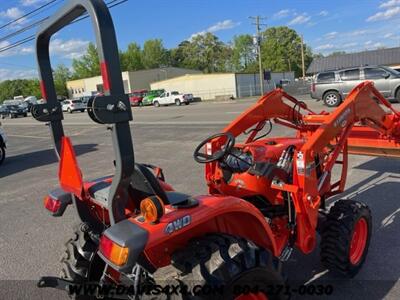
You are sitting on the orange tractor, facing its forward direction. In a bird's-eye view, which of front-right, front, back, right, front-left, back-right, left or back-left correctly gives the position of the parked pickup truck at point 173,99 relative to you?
front-left

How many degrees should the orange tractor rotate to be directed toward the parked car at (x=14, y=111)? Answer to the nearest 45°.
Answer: approximately 90° to its left

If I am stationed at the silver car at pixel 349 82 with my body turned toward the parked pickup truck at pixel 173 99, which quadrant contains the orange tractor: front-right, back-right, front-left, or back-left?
back-left

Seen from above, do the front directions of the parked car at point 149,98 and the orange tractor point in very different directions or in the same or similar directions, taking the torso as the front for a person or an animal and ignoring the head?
very different directions

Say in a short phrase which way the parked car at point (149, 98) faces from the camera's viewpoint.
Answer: facing the viewer and to the left of the viewer

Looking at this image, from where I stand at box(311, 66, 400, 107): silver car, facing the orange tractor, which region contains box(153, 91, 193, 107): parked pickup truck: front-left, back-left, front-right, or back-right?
back-right

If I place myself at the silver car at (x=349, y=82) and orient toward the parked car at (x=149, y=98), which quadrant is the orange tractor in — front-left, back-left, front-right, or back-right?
back-left

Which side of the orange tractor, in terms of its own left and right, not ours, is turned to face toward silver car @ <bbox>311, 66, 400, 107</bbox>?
front

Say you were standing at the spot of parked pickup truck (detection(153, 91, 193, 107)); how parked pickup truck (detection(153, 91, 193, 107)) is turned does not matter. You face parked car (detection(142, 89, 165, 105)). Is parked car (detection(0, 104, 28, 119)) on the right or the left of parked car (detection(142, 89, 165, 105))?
left

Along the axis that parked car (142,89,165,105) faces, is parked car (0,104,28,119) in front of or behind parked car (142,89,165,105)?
in front

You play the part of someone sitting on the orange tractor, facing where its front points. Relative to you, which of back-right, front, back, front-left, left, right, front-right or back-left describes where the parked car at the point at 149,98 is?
front-left

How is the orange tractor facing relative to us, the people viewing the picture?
facing away from the viewer and to the right of the viewer
